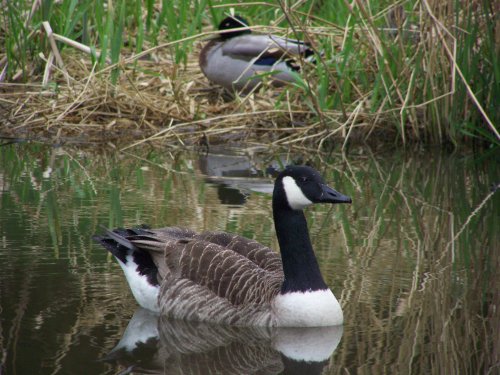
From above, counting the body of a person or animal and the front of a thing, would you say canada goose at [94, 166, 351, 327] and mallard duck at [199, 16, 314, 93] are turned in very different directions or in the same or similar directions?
very different directions

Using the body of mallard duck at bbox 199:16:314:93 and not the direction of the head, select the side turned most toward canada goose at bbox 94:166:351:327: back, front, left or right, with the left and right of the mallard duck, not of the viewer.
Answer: left

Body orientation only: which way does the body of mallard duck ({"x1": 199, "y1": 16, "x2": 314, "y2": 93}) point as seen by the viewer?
to the viewer's left

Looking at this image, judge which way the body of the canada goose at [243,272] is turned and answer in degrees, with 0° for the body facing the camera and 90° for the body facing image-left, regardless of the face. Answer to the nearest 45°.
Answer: approximately 270°

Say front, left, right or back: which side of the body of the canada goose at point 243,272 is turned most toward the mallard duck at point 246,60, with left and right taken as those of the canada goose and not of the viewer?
left

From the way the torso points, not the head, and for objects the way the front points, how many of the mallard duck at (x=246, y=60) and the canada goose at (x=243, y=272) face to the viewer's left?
1
